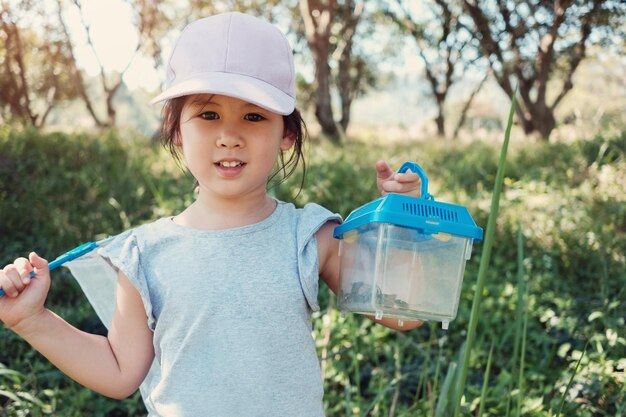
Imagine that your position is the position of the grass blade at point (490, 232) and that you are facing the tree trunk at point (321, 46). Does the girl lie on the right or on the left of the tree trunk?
left

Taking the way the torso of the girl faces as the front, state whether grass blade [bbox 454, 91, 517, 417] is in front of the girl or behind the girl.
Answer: in front

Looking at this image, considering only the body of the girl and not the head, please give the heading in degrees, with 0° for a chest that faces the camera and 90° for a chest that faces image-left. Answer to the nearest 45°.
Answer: approximately 0°

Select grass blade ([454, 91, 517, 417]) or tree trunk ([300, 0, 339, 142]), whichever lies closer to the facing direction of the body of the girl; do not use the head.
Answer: the grass blade

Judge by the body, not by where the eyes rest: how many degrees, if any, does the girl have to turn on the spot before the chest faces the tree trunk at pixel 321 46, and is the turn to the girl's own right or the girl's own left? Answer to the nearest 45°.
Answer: approximately 180°
